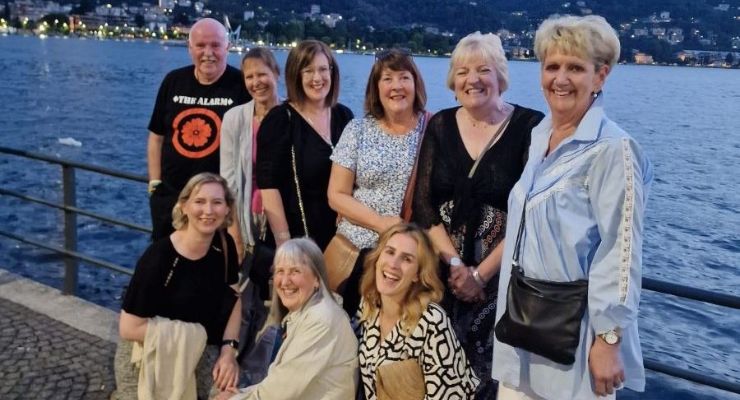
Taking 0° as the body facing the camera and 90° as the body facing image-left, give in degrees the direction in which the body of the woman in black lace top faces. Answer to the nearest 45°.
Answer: approximately 0°

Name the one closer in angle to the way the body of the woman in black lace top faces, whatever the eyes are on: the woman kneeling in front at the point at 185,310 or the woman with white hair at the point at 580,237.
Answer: the woman with white hair

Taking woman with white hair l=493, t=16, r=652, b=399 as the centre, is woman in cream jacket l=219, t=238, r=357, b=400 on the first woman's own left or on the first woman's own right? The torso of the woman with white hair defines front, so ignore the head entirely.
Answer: on the first woman's own right

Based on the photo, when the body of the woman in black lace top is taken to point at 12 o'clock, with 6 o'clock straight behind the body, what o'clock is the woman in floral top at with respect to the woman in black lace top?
The woman in floral top is roughly at 4 o'clock from the woman in black lace top.

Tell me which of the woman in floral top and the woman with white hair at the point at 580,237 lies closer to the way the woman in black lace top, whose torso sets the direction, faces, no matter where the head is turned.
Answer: the woman with white hair

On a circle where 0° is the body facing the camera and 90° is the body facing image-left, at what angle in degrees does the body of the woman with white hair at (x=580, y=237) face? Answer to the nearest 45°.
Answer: approximately 45°

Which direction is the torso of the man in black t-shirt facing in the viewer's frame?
toward the camera

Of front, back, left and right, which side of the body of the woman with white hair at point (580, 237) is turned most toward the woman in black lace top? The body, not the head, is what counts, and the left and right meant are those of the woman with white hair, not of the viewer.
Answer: right

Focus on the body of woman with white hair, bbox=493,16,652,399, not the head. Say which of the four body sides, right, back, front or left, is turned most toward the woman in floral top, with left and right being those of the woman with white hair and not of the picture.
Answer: right
